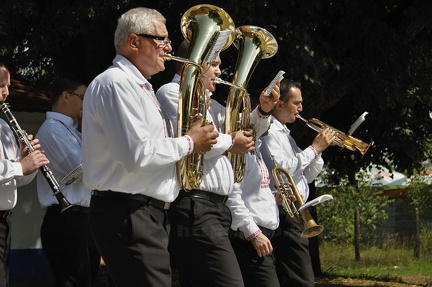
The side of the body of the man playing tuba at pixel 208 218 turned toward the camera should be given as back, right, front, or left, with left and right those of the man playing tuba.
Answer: right

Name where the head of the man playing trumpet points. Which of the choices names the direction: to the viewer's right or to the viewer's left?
to the viewer's right

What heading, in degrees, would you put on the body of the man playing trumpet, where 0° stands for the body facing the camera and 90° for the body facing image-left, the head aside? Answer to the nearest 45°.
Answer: approximately 270°

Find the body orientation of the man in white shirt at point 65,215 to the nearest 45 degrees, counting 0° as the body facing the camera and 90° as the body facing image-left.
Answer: approximately 270°

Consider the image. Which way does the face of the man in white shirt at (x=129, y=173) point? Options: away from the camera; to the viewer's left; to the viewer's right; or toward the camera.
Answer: to the viewer's right

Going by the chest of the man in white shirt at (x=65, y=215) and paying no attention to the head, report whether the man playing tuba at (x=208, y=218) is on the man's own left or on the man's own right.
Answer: on the man's own right

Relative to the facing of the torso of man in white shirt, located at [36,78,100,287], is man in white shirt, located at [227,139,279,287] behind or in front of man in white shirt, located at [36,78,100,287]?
in front

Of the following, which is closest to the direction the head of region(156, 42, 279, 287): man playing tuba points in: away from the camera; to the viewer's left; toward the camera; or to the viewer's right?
to the viewer's right

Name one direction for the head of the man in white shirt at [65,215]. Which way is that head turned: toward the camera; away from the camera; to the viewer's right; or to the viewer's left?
to the viewer's right
